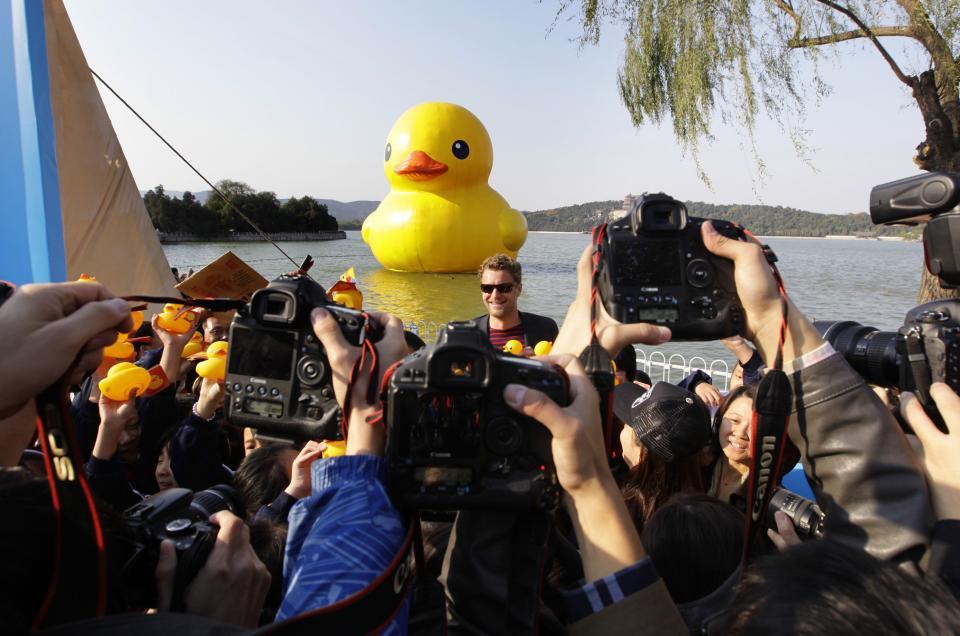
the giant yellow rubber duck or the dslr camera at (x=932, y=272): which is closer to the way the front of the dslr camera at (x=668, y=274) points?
the giant yellow rubber duck

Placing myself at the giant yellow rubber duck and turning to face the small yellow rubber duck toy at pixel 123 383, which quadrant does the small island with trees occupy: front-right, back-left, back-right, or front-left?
back-right

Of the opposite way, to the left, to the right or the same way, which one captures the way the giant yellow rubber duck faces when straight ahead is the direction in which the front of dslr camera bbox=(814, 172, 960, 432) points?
to the left

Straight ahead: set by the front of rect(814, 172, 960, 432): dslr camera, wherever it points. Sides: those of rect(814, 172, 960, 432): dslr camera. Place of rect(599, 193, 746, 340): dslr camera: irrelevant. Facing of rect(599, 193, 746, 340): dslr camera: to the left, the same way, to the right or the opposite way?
to the right

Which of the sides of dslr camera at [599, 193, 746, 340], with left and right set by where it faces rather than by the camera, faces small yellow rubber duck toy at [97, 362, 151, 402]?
left

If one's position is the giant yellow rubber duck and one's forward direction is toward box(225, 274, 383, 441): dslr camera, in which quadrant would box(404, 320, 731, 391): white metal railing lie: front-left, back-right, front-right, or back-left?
front-left

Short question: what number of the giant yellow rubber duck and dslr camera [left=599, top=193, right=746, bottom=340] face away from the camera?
1

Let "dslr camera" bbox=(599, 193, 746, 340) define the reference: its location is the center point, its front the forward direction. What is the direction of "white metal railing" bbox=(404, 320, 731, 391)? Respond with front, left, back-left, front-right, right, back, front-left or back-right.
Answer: front

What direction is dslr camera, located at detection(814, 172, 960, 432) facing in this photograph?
to the viewer's left

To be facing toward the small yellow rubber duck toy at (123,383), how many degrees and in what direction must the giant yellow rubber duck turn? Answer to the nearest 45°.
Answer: approximately 45° to its left

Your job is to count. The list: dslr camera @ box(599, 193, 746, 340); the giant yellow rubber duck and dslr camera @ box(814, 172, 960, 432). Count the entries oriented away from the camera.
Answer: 1

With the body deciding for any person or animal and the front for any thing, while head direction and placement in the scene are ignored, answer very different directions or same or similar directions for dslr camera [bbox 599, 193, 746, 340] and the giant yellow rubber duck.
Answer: very different directions

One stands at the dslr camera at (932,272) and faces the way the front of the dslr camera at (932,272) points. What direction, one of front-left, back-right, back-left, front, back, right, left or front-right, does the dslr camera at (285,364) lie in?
front-left

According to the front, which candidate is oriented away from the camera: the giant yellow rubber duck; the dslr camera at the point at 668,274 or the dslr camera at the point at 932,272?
the dslr camera at the point at 668,274

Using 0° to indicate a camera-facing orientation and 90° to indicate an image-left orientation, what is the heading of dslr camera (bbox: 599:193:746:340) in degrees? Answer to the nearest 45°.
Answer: approximately 180°

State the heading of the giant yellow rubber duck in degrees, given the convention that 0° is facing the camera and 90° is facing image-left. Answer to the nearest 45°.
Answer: approximately 45°

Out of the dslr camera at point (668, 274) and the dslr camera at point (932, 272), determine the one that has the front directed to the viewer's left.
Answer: the dslr camera at point (932, 272)
